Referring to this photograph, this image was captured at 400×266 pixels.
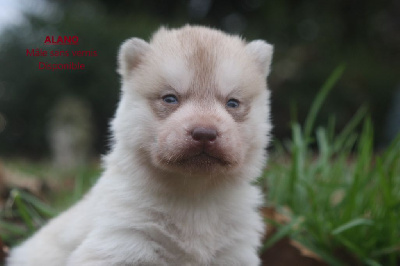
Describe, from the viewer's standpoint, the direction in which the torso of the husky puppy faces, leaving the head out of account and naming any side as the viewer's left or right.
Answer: facing the viewer and to the right of the viewer
